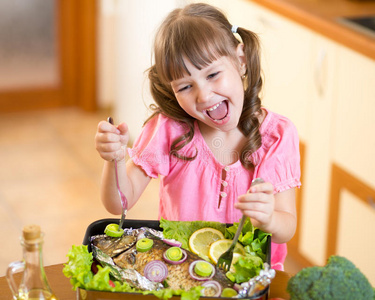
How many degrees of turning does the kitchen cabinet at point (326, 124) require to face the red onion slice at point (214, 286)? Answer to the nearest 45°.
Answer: approximately 45° to its left

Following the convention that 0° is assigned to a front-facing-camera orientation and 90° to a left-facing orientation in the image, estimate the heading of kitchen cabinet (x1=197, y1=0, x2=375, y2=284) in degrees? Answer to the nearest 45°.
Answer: approximately 45°

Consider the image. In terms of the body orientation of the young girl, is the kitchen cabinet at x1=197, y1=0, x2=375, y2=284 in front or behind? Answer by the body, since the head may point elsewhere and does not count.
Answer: behind

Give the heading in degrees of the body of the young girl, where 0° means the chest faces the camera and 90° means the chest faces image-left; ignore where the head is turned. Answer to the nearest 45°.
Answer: approximately 0°

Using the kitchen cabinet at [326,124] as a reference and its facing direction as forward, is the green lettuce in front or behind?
in front

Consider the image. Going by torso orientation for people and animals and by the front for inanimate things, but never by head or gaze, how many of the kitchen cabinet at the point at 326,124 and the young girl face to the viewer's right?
0

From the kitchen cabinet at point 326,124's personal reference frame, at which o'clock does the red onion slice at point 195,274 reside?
The red onion slice is roughly at 11 o'clock from the kitchen cabinet.
